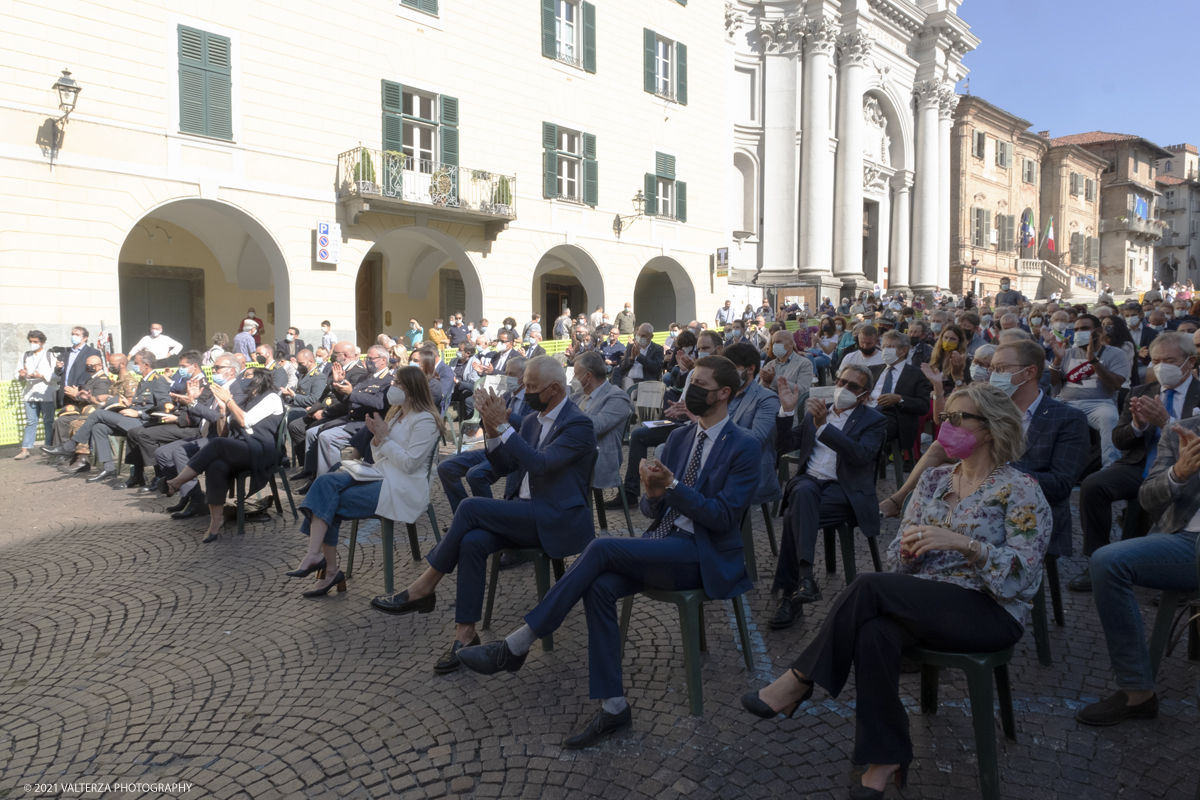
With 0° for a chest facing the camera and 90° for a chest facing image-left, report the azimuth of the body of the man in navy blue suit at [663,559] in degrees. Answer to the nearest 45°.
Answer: approximately 45°

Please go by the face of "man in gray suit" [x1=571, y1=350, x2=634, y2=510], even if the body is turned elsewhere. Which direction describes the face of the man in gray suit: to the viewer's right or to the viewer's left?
to the viewer's left

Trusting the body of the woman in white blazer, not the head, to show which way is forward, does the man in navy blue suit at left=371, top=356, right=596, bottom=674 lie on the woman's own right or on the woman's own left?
on the woman's own left

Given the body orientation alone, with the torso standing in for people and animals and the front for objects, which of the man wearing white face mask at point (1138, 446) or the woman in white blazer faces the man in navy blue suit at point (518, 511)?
the man wearing white face mask

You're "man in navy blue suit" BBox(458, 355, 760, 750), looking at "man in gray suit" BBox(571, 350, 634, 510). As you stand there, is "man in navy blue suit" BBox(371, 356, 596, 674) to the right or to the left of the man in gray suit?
left

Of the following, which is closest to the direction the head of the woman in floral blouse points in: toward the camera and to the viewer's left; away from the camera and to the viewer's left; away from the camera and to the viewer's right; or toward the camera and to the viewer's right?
toward the camera and to the viewer's left

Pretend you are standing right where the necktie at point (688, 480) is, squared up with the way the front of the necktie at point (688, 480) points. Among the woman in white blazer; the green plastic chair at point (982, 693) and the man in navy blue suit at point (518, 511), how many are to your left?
1

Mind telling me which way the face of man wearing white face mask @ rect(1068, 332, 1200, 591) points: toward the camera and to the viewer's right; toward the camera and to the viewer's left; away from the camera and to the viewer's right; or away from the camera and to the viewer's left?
toward the camera and to the viewer's left

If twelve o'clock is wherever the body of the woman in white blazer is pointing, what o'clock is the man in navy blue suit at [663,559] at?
The man in navy blue suit is roughly at 8 o'clock from the woman in white blazer.

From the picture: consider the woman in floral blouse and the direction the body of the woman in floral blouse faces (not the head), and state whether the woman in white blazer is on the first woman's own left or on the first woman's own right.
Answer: on the first woman's own right

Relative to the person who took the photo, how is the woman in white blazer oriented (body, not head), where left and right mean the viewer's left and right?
facing to the left of the viewer
